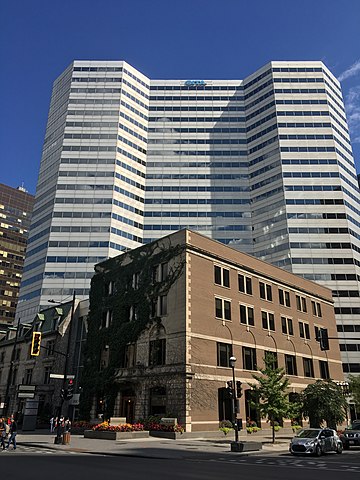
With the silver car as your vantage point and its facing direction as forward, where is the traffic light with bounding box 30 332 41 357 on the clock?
The traffic light is roughly at 1 o'clock from the silver car.

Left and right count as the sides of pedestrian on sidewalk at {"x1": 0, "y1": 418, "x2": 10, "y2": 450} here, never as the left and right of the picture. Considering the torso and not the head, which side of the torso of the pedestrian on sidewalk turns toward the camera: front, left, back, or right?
left

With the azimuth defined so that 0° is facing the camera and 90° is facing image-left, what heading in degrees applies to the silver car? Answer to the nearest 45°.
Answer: approximately 45°

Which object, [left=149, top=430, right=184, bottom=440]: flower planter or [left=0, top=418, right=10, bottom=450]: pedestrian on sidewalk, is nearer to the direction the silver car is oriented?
the pedestrian on sidewalk
